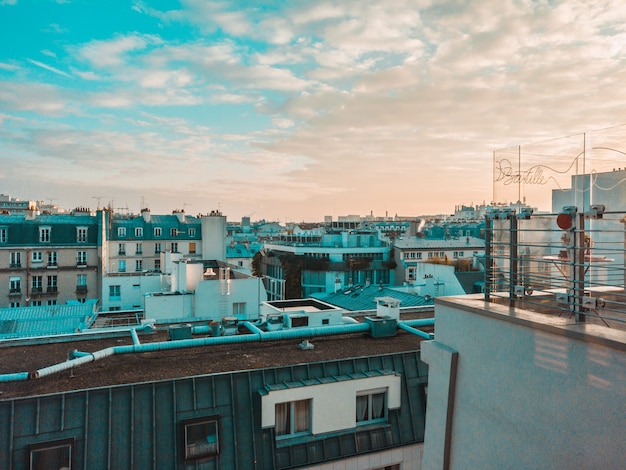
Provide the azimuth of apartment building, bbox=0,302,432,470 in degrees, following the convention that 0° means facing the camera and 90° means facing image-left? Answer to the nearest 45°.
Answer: approximately 0°

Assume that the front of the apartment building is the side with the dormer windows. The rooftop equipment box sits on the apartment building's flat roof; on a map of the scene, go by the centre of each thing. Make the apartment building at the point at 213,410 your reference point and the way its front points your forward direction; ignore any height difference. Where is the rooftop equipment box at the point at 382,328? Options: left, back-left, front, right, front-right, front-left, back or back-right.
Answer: back-left

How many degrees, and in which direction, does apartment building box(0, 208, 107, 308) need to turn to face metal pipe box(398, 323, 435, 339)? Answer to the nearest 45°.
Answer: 0° — it already faces it

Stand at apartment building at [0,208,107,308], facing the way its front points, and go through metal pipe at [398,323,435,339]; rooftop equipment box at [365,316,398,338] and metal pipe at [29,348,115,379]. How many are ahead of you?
3

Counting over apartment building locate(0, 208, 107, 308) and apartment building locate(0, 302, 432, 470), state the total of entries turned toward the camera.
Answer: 2

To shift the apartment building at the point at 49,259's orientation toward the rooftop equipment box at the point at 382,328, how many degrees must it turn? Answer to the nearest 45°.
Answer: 0° — it already faces it

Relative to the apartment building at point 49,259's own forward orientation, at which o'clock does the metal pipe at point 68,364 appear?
The metal pipe is roughly at 12 o'clock from the apartment building.

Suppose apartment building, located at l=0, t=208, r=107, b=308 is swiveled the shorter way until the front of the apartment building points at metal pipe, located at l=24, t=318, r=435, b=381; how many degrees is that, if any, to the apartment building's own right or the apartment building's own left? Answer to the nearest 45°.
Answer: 0° — it already faces it
